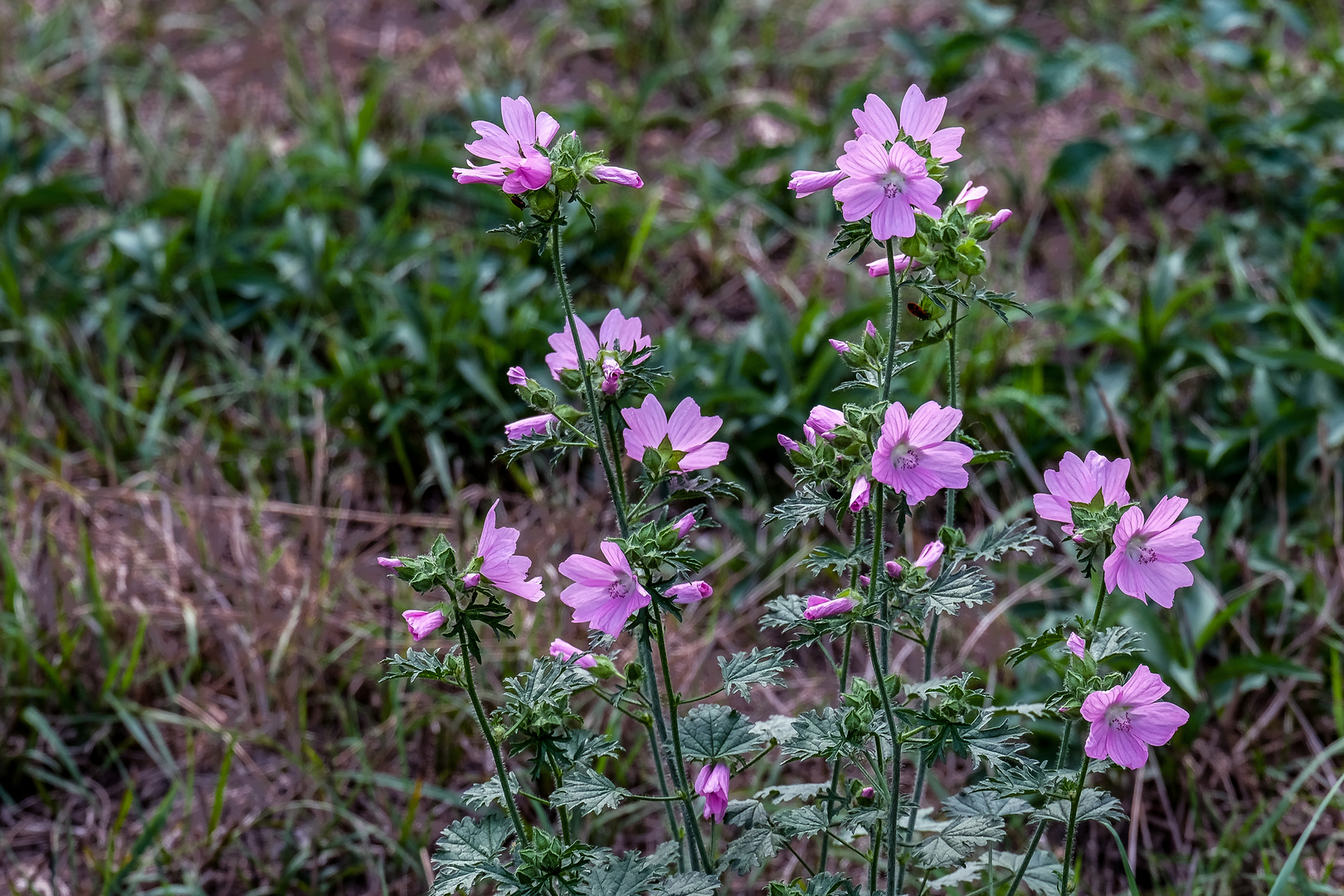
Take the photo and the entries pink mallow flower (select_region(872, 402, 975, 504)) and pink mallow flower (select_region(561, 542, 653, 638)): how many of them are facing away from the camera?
0

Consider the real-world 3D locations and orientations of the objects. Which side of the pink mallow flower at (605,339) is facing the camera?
back

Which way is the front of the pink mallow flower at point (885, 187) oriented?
toward the camera

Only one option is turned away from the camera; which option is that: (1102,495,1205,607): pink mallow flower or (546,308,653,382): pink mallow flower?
(546,308,653,382): pink mallow flower

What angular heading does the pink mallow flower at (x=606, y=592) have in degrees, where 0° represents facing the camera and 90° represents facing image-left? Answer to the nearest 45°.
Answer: approximately 45°

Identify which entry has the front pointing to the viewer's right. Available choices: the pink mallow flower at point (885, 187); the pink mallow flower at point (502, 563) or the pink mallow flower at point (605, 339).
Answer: the pink mallow flower at point (502, 563)

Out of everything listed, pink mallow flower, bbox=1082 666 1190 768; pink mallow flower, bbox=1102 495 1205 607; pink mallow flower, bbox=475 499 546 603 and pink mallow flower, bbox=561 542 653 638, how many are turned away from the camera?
0

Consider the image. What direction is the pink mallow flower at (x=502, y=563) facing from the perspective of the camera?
to the viewer's right

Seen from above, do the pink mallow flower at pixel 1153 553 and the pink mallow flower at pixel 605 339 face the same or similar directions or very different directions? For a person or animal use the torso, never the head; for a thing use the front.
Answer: very different directions
